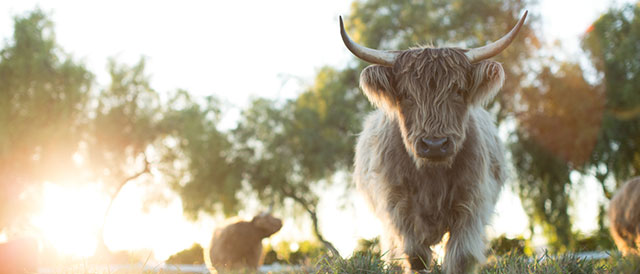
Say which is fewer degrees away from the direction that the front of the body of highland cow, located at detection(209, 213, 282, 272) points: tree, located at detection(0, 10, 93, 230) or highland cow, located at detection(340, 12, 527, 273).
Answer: the highland cow

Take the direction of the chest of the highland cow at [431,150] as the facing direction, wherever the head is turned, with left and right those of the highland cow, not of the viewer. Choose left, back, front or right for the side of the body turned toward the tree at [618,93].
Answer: back

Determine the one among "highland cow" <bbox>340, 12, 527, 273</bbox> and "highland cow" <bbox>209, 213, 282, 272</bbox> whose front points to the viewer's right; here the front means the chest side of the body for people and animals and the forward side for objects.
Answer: "highland cow" <bbox>209, 213, 282, 272</bbox>

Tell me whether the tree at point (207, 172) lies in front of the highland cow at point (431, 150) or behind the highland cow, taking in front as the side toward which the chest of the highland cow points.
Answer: behind

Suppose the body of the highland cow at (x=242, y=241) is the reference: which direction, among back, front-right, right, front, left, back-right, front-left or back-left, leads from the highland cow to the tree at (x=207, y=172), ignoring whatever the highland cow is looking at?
left

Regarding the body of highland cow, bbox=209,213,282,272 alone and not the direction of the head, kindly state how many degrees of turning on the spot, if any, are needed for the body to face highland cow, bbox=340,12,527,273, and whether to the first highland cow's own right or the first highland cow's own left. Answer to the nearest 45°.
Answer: approximately 45° to the first highland cow's own right

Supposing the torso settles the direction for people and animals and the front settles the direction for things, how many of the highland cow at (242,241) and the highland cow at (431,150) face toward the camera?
1

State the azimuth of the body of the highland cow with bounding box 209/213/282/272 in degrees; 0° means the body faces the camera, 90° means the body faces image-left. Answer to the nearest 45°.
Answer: approximately 270°

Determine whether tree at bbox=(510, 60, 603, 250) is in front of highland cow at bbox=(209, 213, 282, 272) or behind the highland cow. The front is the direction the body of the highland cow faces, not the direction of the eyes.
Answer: in front

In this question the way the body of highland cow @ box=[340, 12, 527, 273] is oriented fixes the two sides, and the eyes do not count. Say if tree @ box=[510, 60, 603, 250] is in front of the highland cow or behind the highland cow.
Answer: behind

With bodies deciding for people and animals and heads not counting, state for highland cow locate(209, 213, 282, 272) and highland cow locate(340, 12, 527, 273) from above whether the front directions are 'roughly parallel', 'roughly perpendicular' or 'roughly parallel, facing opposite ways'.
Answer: roughly perpendicular
